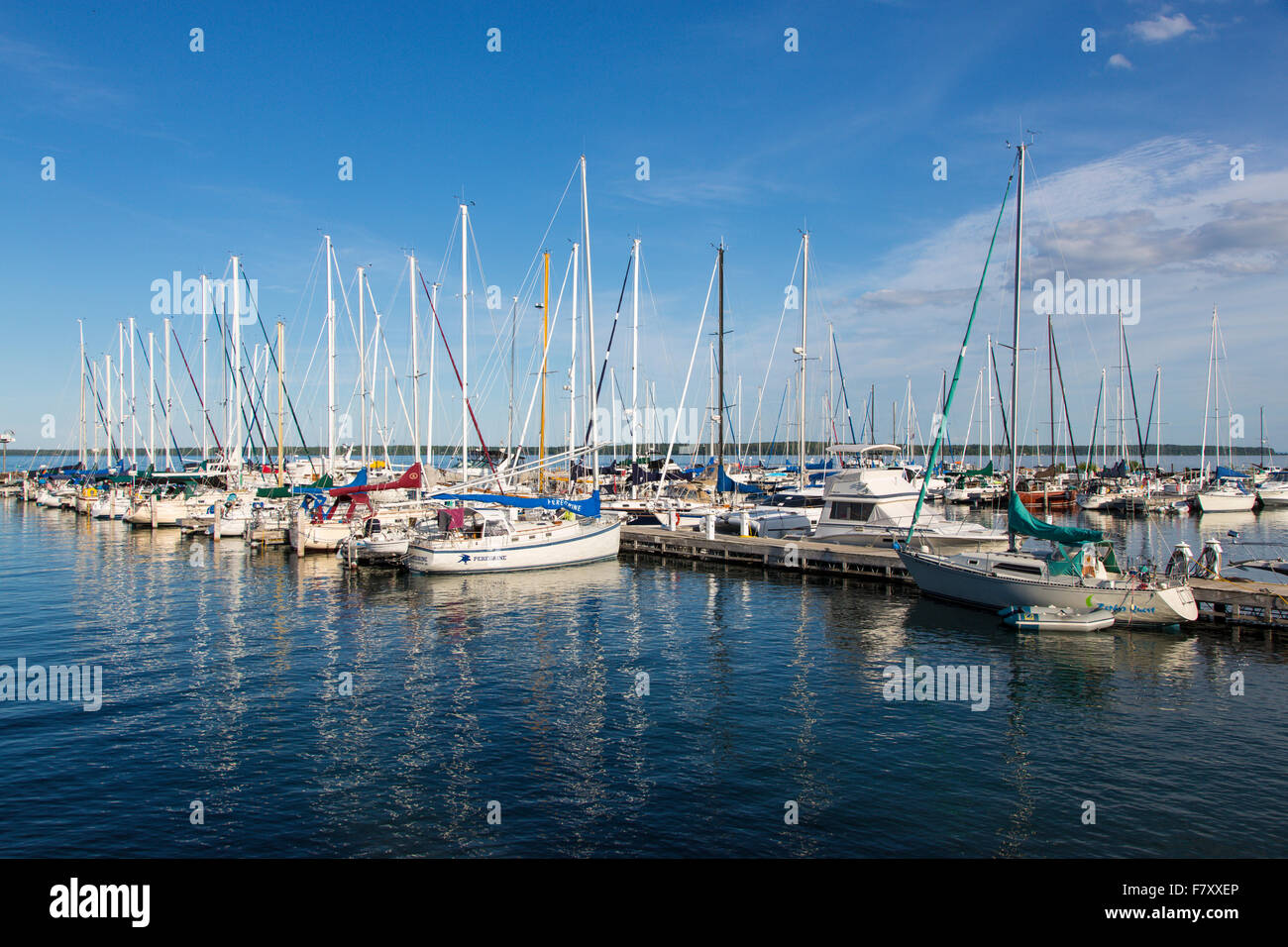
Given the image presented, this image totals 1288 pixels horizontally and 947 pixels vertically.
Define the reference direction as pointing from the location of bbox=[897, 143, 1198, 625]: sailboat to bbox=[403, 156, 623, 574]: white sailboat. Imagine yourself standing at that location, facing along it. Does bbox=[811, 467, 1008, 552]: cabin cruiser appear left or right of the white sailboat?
right

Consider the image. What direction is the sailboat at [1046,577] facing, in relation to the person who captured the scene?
facing away from the viewer and to the left of the viewer

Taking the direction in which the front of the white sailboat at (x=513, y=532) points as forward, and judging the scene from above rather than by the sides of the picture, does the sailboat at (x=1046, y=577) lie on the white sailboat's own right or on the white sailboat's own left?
on the white sailboat's own right

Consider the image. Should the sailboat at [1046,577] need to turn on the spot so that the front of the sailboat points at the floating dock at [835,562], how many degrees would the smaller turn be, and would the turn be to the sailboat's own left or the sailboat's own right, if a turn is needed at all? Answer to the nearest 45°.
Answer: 0° — it already faces it

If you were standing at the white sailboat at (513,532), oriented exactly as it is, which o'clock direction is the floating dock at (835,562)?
The floating dock is roughly at 2 o'clock from the white sailboat.

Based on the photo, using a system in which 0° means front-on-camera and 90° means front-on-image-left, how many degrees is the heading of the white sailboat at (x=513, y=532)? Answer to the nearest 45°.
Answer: approximately 225°
